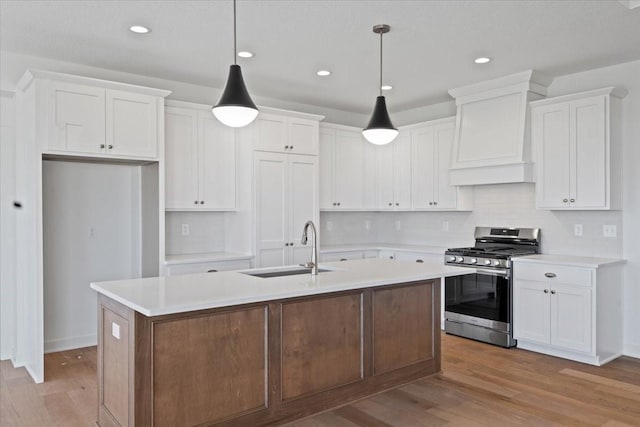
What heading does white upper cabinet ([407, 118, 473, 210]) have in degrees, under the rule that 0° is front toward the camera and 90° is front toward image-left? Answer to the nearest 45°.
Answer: approximately 45°

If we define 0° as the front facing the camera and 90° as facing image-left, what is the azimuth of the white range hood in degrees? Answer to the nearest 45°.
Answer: approximately 45°

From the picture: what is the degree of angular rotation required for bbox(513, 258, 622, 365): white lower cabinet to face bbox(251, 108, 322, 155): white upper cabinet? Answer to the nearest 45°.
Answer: approximately 45° to its right

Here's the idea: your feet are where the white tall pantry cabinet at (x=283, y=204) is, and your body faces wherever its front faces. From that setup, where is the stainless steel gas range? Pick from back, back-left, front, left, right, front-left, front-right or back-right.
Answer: front-left

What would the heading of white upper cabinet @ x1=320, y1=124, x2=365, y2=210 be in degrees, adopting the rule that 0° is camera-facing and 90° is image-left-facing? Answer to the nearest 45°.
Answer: approximately 315°

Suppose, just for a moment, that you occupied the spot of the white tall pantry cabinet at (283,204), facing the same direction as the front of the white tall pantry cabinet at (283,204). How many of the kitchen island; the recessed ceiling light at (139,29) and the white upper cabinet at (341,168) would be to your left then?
1

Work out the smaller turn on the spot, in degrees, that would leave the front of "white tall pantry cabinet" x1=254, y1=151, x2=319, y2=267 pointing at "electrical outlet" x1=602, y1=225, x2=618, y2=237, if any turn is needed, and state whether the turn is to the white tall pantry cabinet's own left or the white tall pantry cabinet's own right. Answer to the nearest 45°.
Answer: approximately 45° to the white tall pantry cabinet's own left

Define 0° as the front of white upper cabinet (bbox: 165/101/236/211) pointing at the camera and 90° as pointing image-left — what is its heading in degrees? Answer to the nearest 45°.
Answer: approximately 315°

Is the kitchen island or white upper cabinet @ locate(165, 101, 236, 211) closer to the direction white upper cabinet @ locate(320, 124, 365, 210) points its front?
the kitchen island

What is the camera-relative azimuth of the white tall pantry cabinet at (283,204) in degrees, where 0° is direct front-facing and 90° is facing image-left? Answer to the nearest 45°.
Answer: approximately 315°
